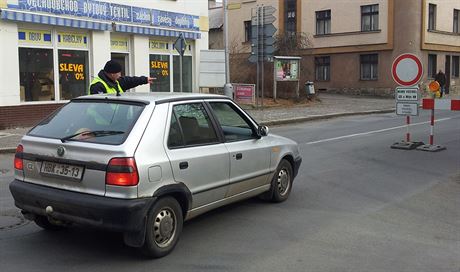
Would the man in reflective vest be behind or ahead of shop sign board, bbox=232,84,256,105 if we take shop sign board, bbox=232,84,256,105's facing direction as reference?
ahead

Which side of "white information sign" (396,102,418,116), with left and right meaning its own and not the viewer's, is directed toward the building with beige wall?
back

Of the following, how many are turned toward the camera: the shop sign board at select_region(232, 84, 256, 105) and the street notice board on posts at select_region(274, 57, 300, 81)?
2

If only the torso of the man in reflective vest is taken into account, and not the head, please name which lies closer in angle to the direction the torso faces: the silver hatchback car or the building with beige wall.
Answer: the silver hatchback car

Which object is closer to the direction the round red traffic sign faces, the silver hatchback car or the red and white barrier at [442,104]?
the silver hatchback car

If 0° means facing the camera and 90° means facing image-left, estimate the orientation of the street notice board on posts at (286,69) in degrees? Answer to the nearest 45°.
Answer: approximately 0°

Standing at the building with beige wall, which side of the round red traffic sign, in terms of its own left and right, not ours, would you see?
back

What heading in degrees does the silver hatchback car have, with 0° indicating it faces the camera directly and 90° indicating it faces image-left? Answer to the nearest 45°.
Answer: approximately 225°
